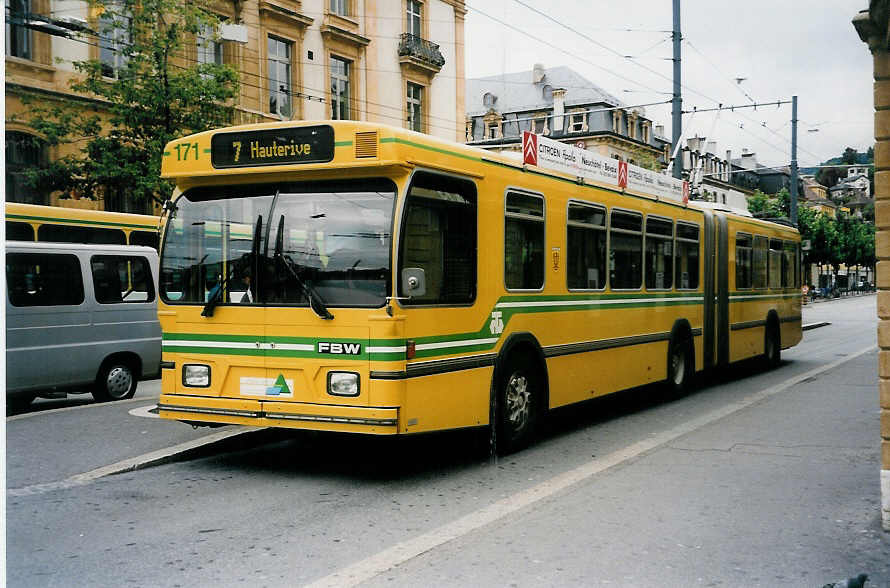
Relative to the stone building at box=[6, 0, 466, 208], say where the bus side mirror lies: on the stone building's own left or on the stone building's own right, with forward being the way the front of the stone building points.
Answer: on the stone building's own right

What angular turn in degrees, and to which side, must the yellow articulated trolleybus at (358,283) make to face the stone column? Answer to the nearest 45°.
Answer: approximately 45° to its left

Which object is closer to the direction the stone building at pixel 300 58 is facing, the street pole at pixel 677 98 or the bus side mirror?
the street pole

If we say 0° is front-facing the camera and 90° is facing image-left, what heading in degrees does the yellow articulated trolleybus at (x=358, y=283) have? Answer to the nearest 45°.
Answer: approximately 45°

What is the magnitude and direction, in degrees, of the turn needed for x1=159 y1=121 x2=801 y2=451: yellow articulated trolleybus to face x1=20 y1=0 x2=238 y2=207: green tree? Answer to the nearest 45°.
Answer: approximately 90° to its right

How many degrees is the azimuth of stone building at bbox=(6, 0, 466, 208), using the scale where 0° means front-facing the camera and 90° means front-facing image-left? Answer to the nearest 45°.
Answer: approximately 315°

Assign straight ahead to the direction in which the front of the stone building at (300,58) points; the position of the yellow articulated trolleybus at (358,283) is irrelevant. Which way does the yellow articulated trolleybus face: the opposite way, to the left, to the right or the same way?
to the right

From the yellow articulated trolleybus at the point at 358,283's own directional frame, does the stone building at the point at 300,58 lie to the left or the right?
on its right
